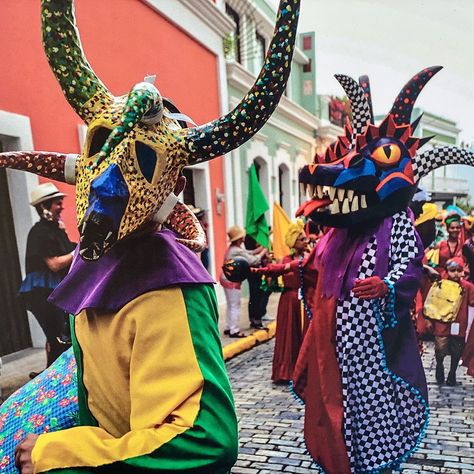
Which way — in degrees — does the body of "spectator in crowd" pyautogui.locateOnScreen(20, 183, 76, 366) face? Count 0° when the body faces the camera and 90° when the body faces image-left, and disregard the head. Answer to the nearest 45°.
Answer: approximately 270°

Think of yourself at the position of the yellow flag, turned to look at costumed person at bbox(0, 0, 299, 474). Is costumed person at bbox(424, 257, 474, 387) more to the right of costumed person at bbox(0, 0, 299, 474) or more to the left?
left

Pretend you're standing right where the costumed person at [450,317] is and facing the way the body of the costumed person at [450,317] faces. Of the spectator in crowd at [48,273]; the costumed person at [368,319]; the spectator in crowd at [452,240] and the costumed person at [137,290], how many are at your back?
1

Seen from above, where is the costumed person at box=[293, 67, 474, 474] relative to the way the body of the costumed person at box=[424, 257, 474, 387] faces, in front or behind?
in front

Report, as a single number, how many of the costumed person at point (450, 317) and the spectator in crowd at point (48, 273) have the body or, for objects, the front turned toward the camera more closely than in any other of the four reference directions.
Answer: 1

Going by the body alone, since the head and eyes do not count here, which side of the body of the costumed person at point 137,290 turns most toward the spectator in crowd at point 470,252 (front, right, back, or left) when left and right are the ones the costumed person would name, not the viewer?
back

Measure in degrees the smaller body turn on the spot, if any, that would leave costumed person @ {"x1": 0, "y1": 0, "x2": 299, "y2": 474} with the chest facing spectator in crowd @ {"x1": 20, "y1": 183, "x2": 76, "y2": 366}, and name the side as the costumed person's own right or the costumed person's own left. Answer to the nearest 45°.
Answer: approximately 135° to the costumed person's own right

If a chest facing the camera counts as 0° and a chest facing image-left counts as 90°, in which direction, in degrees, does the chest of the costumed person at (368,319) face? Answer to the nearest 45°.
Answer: approximately 45°
